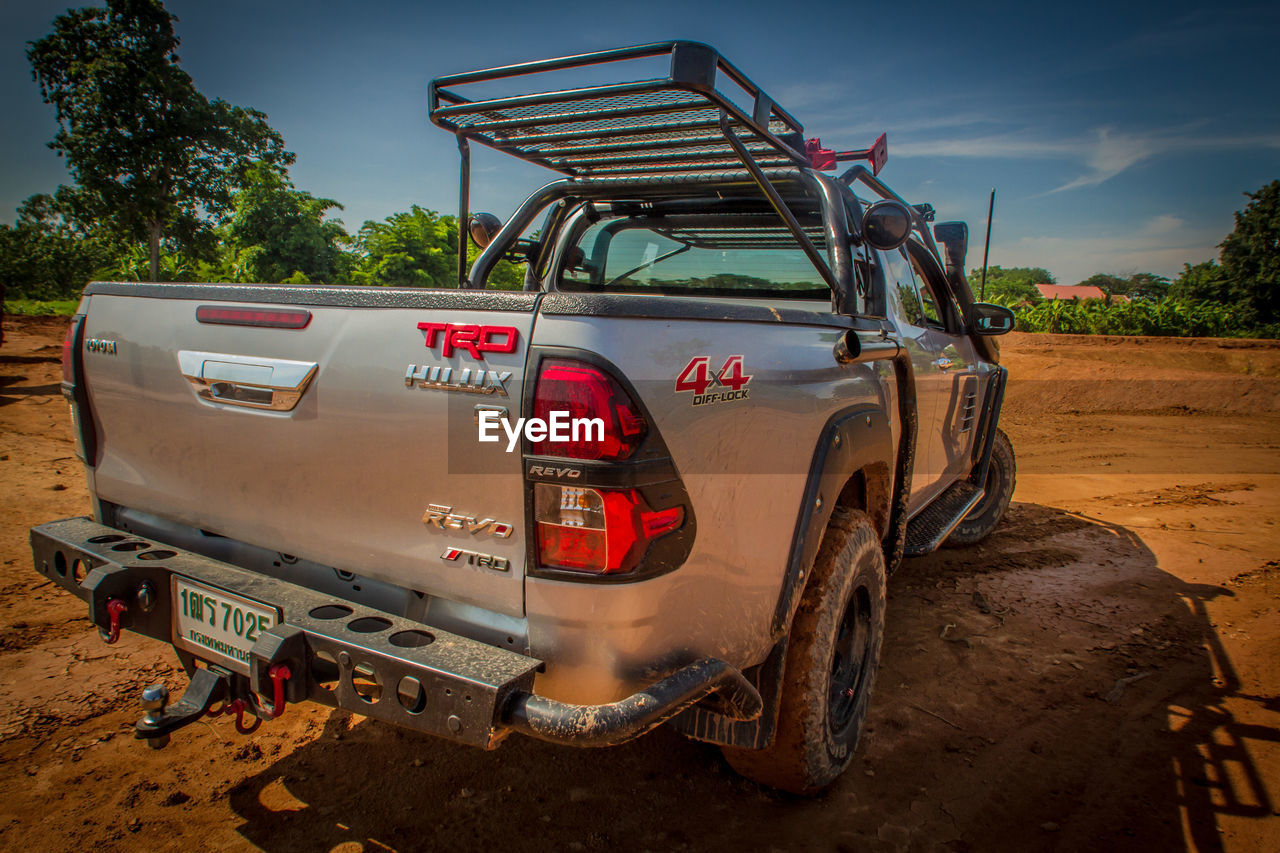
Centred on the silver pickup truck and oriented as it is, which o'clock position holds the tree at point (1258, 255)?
The tree is roughly at 12 o'clock from the silver pickup truck.

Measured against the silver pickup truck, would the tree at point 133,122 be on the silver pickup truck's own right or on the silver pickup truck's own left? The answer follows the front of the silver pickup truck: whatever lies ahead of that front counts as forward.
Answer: on the silver pickup truck's own left

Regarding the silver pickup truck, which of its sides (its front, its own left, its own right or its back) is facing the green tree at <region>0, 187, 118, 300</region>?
left

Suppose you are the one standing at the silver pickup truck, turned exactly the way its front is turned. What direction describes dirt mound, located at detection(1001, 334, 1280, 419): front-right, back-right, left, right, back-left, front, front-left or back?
front

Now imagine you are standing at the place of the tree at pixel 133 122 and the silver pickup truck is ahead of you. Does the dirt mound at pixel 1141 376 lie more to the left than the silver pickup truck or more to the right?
left

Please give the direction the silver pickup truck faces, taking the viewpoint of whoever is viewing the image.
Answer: facing away from the viewer and to the right of the viewer

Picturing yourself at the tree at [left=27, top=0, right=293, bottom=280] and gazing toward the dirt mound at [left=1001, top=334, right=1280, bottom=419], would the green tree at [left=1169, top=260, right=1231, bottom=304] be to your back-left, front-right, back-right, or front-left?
front-left

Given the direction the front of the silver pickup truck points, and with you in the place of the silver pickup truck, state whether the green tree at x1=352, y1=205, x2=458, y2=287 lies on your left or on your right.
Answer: on your left

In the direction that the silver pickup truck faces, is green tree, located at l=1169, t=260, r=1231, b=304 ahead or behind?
ahead

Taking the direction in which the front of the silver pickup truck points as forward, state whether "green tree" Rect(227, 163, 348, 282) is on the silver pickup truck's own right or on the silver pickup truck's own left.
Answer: on the silver pickup truck's own left
